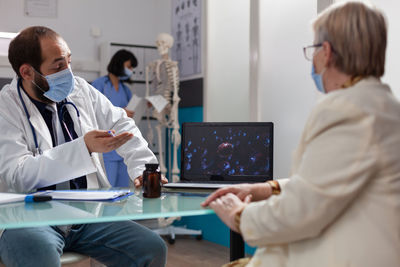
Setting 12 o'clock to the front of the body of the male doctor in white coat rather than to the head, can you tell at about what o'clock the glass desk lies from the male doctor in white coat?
The glass desk is roughly at 1 o'clock from the male doctor in white coat.

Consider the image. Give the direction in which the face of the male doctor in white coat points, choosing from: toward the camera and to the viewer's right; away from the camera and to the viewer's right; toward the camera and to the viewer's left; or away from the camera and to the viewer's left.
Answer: toward the camera and to the viewer's right

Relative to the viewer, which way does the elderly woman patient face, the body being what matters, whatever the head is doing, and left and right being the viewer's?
facing away from the viewer and to the left of the viewer

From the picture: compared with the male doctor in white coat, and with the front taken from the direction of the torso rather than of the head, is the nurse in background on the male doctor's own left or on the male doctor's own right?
on the male doctor's own left

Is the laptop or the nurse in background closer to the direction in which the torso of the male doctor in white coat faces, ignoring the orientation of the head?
the laptop

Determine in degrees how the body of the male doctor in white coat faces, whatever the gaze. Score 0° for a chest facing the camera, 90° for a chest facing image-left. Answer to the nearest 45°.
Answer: approximately 315°
